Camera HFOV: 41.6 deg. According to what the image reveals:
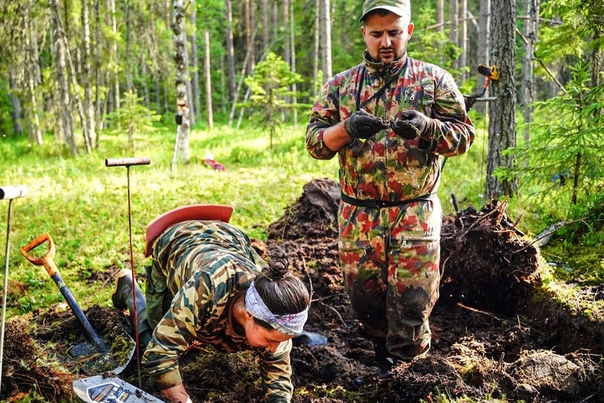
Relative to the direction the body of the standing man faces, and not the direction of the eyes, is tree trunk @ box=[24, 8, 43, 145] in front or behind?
behind

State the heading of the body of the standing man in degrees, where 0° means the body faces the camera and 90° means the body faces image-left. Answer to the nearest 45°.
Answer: approximately 0°

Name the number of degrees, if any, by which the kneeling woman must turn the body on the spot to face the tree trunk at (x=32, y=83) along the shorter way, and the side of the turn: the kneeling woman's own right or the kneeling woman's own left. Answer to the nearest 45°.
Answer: approximately 135° to the kneeling woman's own left

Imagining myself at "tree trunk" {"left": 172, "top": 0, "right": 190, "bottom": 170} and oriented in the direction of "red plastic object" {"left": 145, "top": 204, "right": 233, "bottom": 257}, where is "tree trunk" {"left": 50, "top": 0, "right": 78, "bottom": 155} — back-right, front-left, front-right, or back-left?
back-right

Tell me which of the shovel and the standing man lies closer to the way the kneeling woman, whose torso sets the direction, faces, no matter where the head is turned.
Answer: the standing man

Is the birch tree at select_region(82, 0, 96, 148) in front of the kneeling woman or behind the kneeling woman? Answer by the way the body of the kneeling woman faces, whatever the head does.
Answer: behind

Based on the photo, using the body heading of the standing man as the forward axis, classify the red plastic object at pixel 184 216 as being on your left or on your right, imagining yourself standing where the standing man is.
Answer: on your right

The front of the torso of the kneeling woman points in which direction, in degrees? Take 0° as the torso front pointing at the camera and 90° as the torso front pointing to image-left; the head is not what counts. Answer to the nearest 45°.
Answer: approximately 315°

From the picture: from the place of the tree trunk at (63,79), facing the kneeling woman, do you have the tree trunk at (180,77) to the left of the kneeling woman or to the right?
left

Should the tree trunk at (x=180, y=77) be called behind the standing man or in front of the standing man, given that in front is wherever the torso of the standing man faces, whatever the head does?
behind
